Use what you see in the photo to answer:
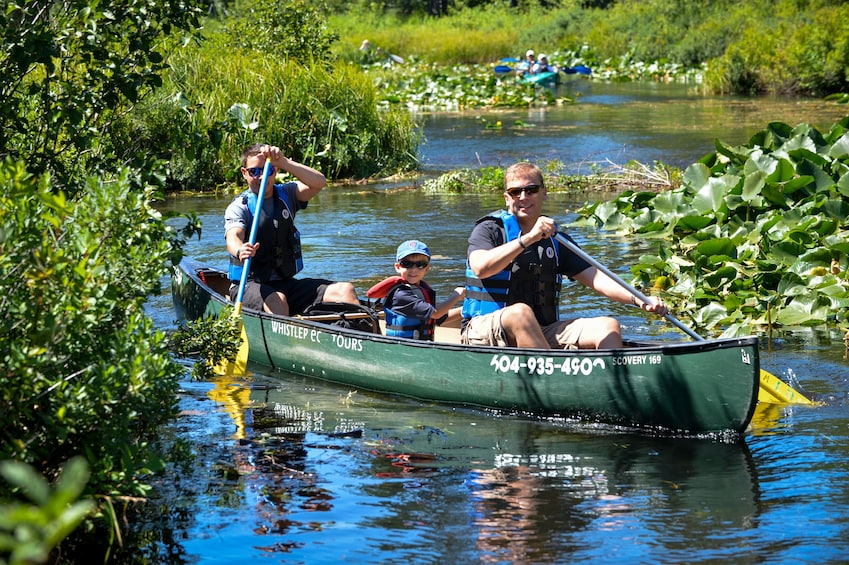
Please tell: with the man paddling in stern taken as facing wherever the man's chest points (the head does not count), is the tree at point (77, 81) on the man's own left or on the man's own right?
on the man's own right

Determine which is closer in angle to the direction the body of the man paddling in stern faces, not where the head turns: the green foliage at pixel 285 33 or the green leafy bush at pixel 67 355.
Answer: the green leafy bush

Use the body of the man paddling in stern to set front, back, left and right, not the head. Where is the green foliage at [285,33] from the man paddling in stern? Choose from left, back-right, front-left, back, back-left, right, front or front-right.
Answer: back-left

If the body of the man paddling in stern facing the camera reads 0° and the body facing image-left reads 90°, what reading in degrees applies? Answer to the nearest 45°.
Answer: approximately 315°

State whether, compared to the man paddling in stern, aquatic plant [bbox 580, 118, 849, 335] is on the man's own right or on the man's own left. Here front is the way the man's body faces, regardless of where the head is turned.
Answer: on the man's own left

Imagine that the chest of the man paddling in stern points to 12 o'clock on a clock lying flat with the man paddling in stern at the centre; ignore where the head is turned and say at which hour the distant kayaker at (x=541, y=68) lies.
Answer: The distant kayaker is roughly at 8 o'clock from the man paddling in stern.
